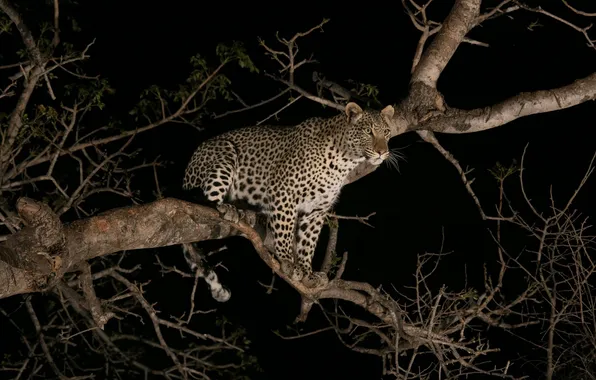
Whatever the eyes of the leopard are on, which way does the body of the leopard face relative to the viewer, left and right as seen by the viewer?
facing the viewer and to the right of the viewer
